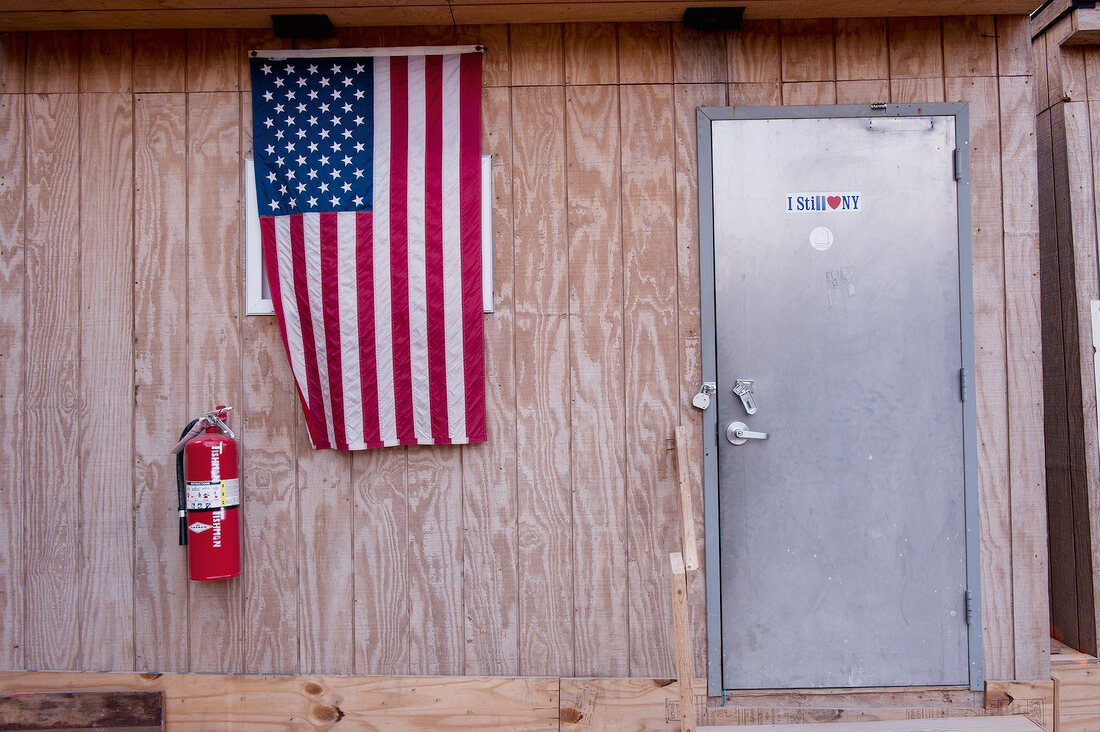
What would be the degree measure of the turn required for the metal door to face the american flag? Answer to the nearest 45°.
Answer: approximately 90° to its right

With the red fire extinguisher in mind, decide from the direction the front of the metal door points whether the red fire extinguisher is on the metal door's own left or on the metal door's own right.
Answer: on the metal door's own right

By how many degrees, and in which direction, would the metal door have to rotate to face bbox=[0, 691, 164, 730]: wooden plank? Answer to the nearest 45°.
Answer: approximately 90° to its right

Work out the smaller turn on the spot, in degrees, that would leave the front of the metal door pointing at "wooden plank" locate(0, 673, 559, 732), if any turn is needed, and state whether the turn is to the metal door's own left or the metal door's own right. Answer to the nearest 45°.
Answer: approximately 90° to the metal door's own right

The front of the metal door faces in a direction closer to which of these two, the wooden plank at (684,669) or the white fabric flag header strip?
the wooden plank

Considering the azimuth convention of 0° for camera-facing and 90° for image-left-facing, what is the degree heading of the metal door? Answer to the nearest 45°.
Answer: approximately 0°
